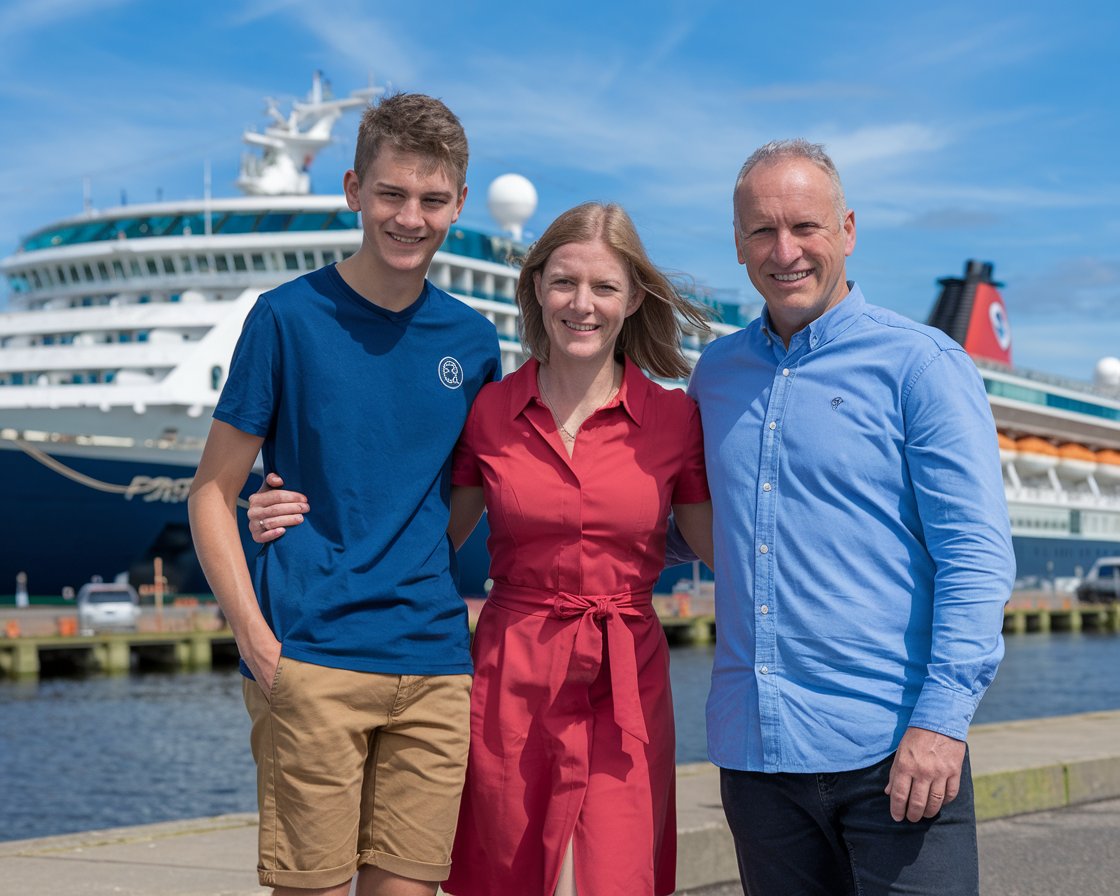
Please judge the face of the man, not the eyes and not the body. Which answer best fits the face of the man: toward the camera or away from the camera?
toward the camera

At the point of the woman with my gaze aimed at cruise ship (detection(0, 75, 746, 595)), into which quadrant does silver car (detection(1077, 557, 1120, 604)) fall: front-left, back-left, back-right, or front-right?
front-right

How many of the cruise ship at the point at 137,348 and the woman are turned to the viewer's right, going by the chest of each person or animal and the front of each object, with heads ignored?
0

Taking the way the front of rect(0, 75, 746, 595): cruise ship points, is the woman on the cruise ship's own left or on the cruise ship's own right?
on the cruise ship's own left

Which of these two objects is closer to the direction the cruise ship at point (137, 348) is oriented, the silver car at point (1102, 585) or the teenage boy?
the teenage boy

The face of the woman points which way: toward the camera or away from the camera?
toward the camera

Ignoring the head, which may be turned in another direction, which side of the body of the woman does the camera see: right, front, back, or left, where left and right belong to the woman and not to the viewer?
front

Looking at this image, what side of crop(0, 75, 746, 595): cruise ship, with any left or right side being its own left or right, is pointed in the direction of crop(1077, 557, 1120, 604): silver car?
back

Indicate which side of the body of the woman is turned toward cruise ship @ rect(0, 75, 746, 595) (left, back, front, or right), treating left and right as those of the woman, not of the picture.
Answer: back

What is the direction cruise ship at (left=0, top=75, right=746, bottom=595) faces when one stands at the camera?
facing the viewer and to the left of the viewer

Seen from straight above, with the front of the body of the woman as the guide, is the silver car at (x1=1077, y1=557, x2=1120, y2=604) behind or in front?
behind
